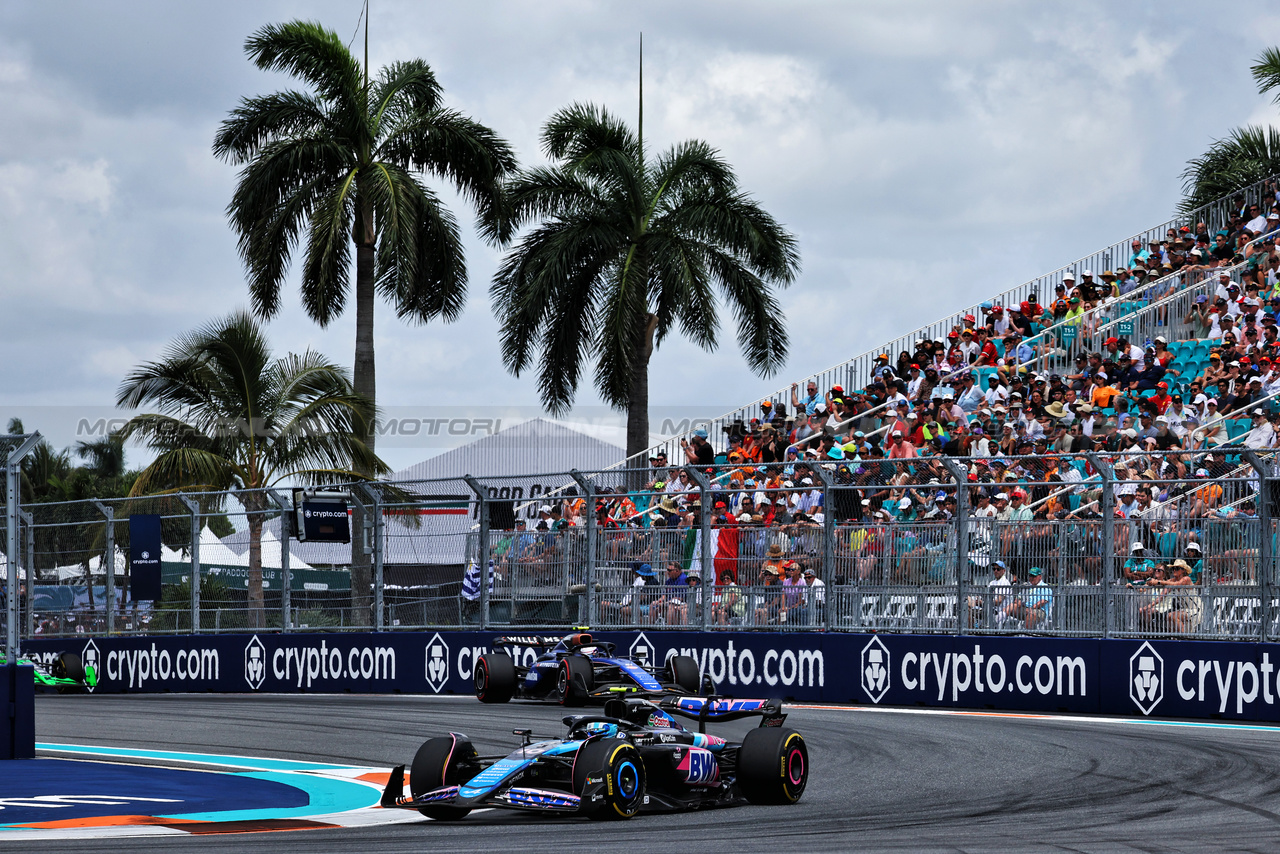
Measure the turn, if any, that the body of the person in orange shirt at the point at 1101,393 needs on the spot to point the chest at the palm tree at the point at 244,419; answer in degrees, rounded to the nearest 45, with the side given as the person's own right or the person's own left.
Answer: approximately 45° to the person's own right

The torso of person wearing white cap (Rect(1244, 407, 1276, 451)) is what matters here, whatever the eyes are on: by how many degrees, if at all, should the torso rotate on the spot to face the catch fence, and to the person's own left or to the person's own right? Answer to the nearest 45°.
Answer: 0° — they already face it

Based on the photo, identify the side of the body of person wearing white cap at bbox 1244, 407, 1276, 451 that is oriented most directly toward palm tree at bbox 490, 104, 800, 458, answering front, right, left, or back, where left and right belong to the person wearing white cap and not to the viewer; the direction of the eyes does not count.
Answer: right

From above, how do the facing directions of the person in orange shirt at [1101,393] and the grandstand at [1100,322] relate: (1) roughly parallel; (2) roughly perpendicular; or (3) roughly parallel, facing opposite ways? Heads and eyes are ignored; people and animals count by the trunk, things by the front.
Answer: roughly parallel

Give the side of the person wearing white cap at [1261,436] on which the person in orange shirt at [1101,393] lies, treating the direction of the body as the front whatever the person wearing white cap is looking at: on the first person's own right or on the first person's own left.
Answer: on the first person's own right

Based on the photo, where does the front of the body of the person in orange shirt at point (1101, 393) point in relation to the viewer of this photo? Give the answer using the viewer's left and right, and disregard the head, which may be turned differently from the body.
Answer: facing the viewer and to the left of the viewer

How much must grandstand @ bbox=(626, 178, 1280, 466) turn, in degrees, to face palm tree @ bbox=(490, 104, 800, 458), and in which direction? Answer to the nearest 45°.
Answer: approximately 45° to its right

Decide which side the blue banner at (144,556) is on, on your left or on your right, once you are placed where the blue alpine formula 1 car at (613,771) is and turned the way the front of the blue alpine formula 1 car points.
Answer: on your right

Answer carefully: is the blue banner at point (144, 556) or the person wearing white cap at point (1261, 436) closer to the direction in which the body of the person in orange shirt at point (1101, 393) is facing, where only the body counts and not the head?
the blue banner

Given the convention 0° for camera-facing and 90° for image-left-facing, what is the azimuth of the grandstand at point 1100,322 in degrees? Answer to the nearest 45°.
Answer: approximately 45°

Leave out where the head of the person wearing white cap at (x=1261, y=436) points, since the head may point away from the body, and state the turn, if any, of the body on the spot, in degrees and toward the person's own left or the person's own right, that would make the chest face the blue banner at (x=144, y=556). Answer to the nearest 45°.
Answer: approximately 45° to the person's own right

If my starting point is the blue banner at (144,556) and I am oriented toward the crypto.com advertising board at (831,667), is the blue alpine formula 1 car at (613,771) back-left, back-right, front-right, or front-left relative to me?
front-right
